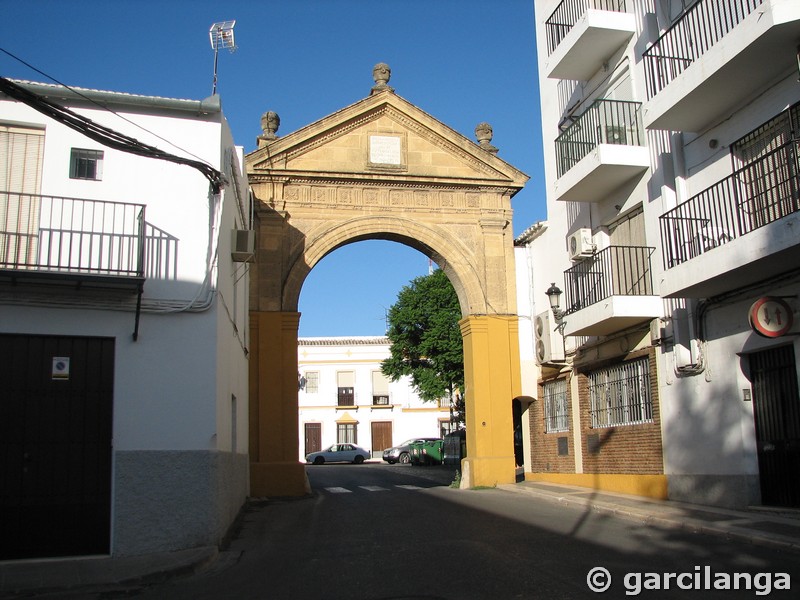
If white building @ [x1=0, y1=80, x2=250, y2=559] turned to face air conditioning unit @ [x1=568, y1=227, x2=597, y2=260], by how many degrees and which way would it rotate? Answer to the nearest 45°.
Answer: approximately 90° to its left

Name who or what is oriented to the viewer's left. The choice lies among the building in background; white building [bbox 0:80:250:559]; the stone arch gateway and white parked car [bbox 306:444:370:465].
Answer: the white parked car

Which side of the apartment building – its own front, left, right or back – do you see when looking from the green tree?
right

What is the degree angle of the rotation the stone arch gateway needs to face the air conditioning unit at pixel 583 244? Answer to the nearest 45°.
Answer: approximately 45° to its left

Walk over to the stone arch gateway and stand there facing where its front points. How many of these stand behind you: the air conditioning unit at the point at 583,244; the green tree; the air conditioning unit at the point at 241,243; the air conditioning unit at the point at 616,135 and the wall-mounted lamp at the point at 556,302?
1

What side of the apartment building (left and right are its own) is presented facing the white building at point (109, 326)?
front

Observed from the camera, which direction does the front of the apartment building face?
facing the viewer and to the left of the viewer

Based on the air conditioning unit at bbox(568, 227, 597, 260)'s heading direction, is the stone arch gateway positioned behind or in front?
in front

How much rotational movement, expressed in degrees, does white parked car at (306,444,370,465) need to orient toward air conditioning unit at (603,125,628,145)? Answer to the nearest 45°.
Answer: approximately 90° to its left

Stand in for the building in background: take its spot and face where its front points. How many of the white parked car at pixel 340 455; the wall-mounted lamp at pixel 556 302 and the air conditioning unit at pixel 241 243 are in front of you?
3

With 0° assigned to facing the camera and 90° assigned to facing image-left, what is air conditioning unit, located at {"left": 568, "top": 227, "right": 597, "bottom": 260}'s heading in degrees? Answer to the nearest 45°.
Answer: approximately 90°

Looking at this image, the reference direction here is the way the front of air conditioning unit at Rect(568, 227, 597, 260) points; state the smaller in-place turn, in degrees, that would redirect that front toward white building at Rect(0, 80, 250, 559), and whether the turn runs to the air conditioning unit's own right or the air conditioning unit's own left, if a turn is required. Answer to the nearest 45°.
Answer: approximately 45° to the air conditioning unit's own left

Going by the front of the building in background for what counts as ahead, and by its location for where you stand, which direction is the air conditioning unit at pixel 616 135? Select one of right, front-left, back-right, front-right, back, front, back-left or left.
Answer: front

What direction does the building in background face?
toward the camera

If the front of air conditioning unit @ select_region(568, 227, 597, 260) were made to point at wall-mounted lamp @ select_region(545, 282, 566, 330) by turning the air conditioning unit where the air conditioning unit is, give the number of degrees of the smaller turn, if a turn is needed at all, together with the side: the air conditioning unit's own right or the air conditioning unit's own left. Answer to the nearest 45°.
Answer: approximately 90° to the air conditioning unit's own right

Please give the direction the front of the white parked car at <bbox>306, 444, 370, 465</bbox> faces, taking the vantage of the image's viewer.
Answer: facing to the left of the viewer
